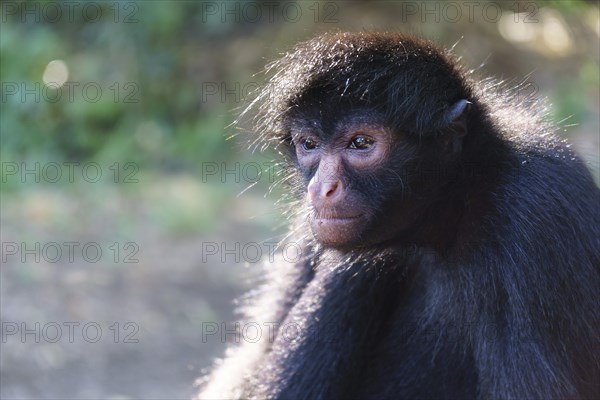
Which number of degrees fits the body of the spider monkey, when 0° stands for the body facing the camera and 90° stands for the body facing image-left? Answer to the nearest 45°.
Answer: approximately 45°
